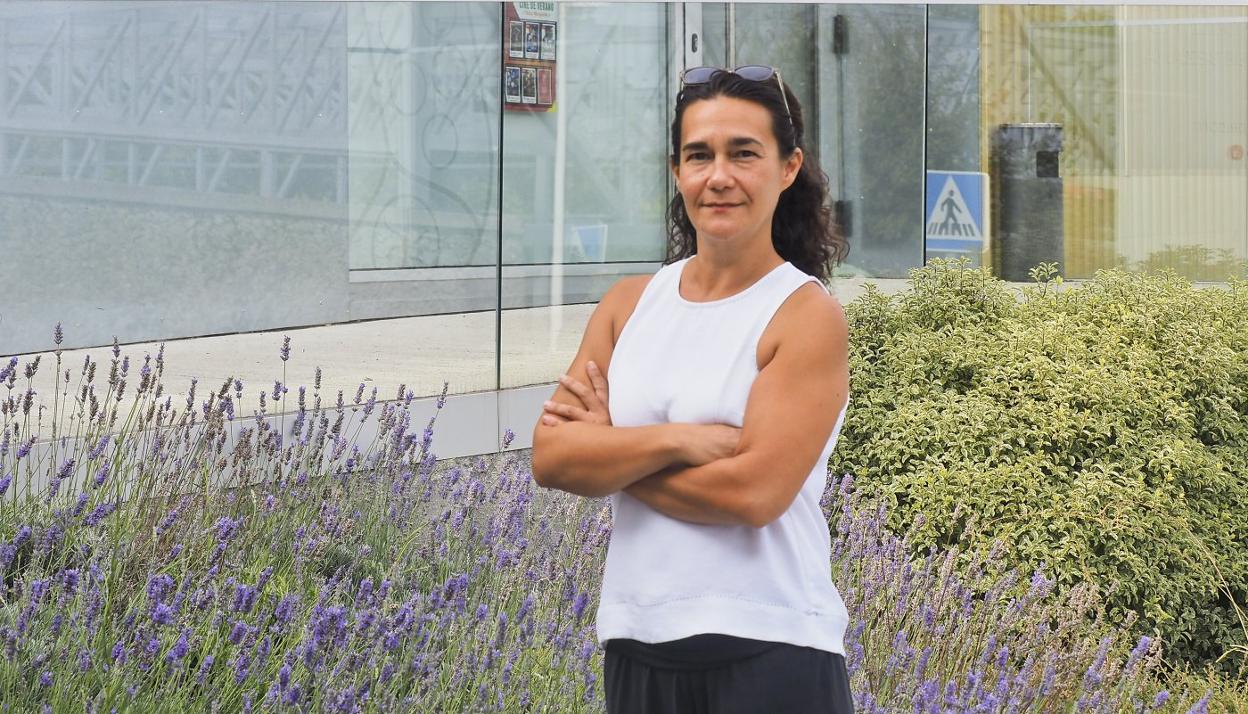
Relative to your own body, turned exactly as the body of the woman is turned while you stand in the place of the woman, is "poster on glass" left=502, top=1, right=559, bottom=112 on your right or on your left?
on your right

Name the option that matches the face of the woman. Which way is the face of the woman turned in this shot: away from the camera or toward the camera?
toward the camera

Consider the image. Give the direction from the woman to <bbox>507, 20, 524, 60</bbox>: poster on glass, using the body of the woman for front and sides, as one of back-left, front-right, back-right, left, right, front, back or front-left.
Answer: back-right

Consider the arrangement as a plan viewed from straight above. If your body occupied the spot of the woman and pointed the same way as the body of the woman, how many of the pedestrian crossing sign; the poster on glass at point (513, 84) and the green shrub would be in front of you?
0

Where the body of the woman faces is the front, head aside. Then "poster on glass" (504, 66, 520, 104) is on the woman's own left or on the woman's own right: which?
on the woman's own right

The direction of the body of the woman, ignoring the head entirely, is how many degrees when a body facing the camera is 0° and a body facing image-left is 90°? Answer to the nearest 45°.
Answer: approximately 45°

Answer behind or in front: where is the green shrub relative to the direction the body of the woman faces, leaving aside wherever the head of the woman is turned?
behind
